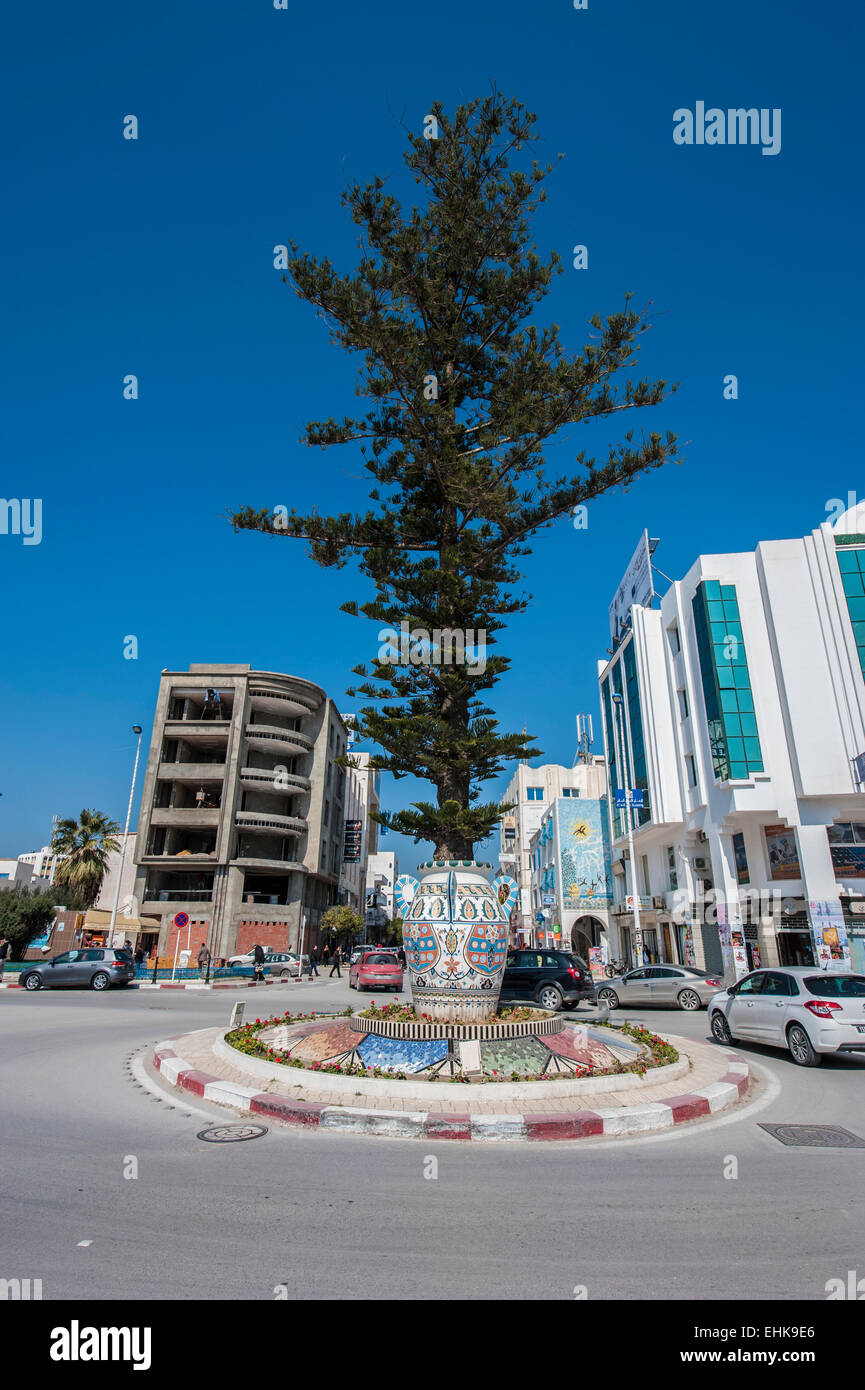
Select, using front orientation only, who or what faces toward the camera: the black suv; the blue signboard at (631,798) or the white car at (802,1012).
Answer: the blue signboard

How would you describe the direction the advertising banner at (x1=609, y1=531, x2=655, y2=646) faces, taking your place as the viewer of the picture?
facing the viewer and to the left of the viewer

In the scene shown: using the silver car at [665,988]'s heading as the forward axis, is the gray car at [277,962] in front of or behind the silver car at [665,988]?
in front

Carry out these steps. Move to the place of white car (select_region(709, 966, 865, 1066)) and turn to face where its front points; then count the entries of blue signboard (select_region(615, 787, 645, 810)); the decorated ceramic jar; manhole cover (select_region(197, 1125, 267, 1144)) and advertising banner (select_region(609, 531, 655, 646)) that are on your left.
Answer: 2

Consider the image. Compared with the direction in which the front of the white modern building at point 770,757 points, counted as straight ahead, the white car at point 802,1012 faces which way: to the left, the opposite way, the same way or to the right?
to the right

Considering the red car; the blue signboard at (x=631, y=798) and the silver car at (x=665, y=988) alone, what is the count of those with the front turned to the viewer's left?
1

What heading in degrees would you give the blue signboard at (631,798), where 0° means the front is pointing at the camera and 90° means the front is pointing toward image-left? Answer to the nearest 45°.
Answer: approximately 0°

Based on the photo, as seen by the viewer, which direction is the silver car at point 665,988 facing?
to the viewer's left

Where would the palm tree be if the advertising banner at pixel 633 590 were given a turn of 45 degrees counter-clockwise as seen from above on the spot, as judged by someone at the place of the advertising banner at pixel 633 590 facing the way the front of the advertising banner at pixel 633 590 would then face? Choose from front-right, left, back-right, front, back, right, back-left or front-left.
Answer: right

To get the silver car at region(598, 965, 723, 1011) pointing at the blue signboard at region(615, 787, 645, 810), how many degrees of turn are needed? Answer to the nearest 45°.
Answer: approximately 90° to its right

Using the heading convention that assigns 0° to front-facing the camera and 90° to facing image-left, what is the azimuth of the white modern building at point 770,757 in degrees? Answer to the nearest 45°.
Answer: approximately 45°

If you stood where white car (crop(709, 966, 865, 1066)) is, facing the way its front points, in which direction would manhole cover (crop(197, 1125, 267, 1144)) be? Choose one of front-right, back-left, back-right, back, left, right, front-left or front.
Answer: left
